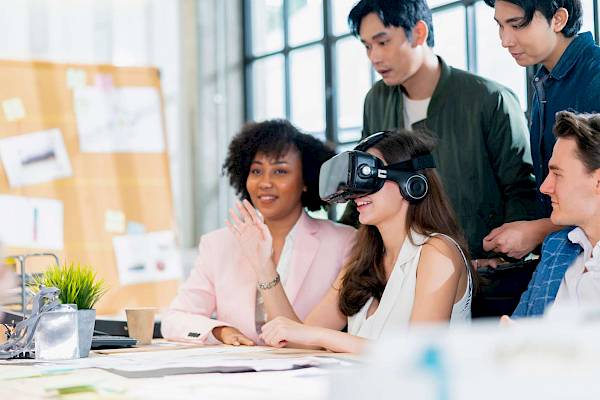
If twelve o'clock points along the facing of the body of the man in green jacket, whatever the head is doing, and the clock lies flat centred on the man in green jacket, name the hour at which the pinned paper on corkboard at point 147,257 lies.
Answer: The pinned paper on corkboard is roughly at 3 o'clock from the man in green jacket.

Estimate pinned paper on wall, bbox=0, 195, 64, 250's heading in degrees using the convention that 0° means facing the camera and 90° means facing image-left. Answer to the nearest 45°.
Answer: approximately 315°

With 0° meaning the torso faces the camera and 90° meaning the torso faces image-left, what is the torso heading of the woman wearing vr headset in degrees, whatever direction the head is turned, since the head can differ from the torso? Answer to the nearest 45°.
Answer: approximately 45°

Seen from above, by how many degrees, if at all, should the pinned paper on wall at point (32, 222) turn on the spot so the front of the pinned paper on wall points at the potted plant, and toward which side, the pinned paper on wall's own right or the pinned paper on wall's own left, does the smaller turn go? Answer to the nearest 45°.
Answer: approximately 45° to the pinned paper on wall's own right

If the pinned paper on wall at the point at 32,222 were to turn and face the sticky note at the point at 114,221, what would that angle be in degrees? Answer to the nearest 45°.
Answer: approximately 45° to its left

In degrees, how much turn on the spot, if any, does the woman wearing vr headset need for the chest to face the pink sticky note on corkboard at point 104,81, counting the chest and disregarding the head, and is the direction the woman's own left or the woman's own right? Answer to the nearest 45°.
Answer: approximately 90° to the woman's own right

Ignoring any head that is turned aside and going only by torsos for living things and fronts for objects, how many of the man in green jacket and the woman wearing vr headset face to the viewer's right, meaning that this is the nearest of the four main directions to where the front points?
0

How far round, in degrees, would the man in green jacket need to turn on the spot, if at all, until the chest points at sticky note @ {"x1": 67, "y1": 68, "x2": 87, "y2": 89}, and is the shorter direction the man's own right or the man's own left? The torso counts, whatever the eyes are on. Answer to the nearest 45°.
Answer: approximately 90° to the man's own right

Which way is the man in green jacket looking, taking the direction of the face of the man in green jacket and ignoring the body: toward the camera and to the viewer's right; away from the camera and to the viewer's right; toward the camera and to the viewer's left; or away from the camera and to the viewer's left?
toward the camera and to the viewer's left

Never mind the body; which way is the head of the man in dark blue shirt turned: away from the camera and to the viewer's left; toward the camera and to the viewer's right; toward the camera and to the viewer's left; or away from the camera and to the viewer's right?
toward the camera and to the viewer's left

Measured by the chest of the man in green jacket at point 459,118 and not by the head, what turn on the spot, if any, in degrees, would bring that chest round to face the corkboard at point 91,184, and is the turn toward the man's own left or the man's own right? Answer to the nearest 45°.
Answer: approximately 90° to the man's own right

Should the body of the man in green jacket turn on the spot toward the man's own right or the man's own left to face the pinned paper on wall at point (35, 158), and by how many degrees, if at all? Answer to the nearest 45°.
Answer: approximately 90° to the man's own right

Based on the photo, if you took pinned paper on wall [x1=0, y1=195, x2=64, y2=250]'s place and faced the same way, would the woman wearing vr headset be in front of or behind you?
in front

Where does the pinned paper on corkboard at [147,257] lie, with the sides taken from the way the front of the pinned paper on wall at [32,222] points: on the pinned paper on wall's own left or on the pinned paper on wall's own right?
on the pinned paper on wall's own left
